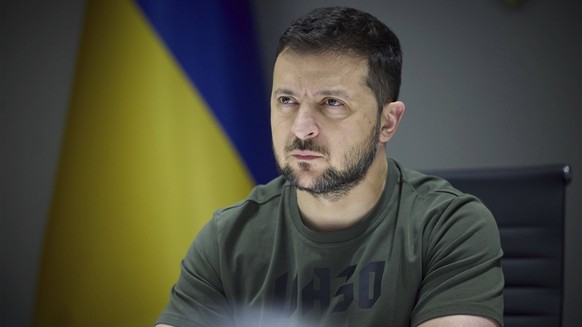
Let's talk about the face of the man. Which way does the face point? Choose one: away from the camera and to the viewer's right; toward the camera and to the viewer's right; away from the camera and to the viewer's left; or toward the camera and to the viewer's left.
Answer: toward the camera and to the viewer's left

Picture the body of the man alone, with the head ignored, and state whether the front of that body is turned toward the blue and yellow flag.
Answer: no
